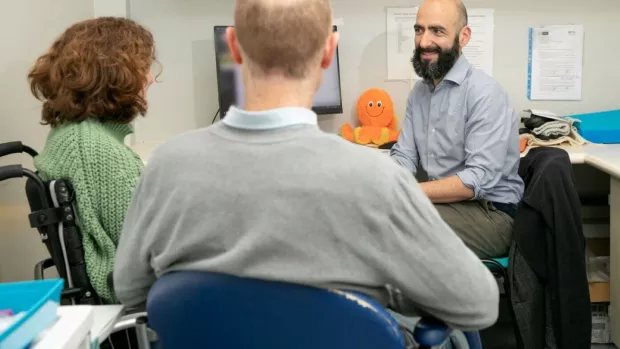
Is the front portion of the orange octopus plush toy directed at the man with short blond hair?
yes

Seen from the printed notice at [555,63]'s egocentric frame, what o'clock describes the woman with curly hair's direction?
The woman with curly hair is roughly at 1 o'clock from the printed notice.

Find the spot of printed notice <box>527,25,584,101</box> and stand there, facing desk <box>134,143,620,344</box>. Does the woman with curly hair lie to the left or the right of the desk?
right

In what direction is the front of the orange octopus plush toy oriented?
toward the camera

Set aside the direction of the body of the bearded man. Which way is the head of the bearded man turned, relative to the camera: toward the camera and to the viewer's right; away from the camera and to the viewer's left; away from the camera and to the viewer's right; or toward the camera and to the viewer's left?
toward the camera and to the viewer's left

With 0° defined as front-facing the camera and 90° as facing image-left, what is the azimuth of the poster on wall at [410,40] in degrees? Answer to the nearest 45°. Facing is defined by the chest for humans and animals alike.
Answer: approximately 0°

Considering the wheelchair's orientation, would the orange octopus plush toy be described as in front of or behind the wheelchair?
in front

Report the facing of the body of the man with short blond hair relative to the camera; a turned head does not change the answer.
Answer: away from the camera

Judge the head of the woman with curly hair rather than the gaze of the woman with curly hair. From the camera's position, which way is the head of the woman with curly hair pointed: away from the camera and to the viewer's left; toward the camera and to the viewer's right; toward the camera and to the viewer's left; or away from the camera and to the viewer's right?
away from the camera and to the viewer's right

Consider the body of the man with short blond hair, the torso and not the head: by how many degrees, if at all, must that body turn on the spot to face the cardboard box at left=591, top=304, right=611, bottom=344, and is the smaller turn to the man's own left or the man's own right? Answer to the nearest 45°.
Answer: approximately 45° to the man's own right

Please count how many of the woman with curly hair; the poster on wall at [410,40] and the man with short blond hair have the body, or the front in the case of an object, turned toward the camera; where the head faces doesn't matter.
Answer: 1

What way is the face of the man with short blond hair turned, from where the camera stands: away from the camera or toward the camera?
away from the camera

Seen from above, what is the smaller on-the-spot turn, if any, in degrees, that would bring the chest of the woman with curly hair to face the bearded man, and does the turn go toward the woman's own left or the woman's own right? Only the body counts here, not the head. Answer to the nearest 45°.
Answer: approximately 45° to the woman's own right

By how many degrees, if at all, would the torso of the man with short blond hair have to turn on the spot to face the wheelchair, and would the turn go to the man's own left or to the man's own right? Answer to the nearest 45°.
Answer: approximately 45° to the man's own left

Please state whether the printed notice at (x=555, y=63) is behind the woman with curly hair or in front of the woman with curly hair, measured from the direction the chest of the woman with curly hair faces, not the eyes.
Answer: in front

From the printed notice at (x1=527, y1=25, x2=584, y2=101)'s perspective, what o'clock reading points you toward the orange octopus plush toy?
The orange octopus plush toy is roughly at 2 o'clock from the printed notice.
